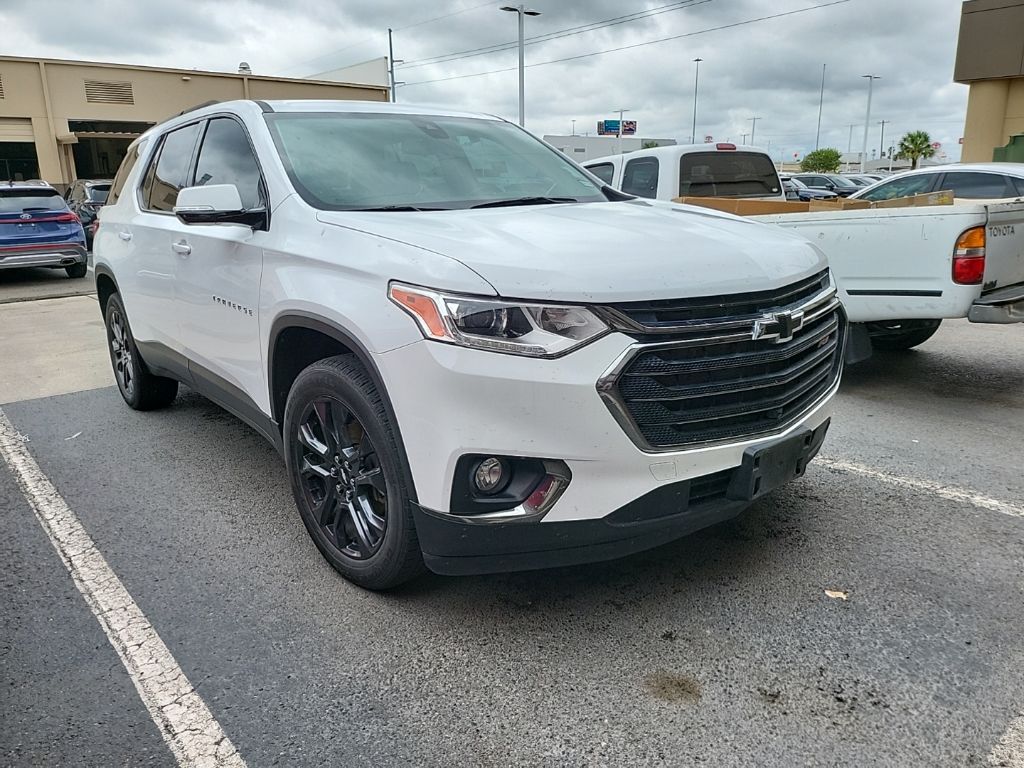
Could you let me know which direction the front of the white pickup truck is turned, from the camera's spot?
facing away from the viewer and to the left of the viewer

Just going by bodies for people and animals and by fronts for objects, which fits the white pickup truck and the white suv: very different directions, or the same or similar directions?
very different directions

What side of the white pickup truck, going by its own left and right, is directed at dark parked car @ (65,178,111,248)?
front

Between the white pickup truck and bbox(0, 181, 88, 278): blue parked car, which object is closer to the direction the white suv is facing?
the white pickup truck

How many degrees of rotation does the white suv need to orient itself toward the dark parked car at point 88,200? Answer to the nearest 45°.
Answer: approximately 180°

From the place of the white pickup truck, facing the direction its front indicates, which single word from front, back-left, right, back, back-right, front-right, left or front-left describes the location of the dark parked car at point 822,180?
front-right

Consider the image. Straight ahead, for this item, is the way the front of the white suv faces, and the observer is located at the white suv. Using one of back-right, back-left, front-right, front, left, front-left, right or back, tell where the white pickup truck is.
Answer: left

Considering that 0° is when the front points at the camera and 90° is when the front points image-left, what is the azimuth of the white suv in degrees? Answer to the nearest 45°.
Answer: approximately 315°

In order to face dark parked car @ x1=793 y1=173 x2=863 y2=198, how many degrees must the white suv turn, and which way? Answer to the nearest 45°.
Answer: approximately 90° to its left

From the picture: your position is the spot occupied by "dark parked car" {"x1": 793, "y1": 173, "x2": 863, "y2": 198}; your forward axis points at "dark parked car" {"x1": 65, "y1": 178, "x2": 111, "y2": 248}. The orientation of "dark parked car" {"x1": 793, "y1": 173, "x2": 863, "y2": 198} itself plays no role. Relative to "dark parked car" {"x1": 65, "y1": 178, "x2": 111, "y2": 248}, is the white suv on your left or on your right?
left

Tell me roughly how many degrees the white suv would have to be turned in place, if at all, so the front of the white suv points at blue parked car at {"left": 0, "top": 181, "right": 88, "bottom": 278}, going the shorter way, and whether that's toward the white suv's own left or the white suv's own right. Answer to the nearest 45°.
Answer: approximately 180°
